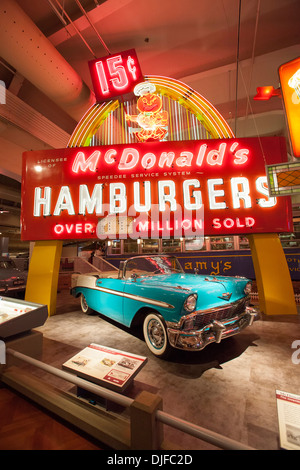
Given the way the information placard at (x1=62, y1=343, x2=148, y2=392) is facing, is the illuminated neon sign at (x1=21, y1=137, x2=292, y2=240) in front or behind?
behind

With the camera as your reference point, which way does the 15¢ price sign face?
facing the viewer

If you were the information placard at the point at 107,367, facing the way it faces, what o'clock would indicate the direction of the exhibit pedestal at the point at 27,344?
The exhibit pedestal is roughly at 3 o'clock from the information placard.

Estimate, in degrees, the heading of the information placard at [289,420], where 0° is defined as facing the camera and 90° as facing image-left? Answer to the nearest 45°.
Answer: approximately 45°

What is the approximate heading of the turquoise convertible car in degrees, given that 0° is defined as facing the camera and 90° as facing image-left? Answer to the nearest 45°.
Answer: approximately 315°

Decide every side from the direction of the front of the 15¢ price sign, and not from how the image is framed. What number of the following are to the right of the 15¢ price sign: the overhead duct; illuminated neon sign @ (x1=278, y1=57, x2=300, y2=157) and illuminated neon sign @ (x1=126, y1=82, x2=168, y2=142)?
1

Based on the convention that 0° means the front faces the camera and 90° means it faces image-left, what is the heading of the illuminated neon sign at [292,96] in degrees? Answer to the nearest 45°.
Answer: approximately 0°

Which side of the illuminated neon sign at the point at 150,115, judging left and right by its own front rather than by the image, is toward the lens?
front

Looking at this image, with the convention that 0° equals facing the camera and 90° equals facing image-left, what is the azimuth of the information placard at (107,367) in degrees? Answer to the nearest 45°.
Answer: approximately 45°
